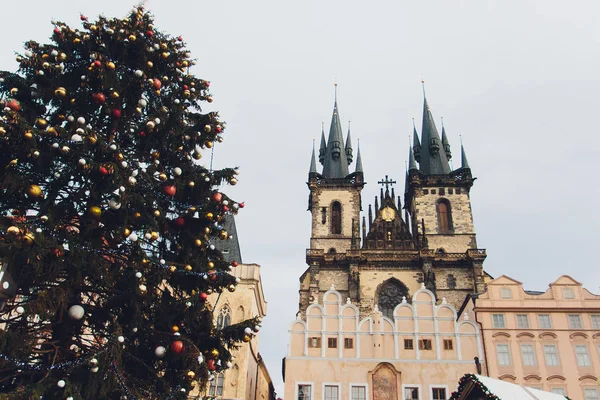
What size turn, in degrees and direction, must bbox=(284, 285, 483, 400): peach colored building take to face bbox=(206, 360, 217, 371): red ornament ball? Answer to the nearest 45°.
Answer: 0° — it already faces it

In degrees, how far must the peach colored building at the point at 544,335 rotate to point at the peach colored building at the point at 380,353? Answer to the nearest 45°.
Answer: approximately 45° to its right

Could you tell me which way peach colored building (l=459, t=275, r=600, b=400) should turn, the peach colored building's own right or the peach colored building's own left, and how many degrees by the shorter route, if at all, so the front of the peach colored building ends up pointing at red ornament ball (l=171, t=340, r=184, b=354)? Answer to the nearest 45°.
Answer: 0° — it already faces it

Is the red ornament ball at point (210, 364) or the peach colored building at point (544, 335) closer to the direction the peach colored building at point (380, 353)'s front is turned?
the red ornament ball

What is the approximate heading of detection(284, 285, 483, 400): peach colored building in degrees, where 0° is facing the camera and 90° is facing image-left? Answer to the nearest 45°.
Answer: approximately 0°

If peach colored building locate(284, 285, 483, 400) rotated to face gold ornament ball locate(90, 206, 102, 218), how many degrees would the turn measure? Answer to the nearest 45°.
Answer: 0° — it already faces it

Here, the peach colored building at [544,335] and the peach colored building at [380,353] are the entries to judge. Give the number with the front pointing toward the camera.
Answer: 2
